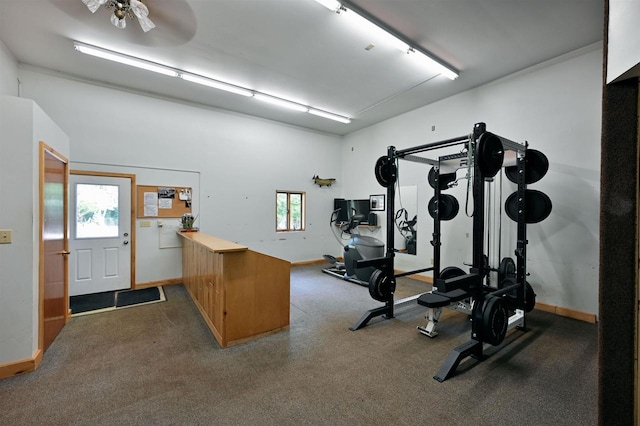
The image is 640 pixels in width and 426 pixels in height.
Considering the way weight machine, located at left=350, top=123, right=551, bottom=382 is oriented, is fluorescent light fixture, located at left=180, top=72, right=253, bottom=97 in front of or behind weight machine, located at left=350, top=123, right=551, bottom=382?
in front

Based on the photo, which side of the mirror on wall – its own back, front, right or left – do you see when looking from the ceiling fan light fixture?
front

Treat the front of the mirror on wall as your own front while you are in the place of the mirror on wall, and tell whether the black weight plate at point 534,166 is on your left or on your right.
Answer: on your left

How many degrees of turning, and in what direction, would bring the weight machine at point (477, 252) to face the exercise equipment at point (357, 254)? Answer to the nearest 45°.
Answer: approximately 90° to its right

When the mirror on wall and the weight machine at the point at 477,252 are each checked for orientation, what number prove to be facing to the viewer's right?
0

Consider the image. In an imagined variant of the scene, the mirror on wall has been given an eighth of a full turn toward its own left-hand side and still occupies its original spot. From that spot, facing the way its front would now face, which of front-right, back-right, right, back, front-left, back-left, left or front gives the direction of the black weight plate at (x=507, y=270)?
front-left

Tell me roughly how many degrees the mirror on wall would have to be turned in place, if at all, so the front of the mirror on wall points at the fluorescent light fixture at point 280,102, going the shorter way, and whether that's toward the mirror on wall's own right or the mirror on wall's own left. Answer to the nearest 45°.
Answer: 0° — it already faces it

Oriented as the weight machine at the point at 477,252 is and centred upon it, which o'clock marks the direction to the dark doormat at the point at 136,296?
The dark doormat is roughly at 1 o'clock from the weight machine.

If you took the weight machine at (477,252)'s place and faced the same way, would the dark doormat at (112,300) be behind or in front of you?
in front

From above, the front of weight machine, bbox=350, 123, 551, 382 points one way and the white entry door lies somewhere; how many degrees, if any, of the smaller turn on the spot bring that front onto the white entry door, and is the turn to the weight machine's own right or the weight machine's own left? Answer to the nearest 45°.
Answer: approximately 45° to the weight machine's own right

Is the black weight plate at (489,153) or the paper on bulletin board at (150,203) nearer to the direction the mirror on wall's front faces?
the paper on bulletin board

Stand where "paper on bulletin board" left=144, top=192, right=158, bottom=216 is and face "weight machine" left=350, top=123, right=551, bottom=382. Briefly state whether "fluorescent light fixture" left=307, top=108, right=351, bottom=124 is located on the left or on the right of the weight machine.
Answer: left
